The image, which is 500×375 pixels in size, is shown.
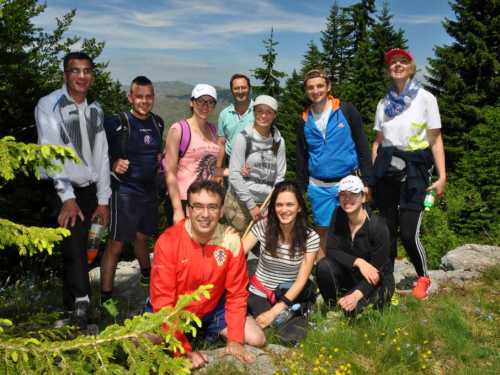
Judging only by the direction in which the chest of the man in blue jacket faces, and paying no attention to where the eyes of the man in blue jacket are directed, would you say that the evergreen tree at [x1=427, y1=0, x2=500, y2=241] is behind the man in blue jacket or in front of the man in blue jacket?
behind

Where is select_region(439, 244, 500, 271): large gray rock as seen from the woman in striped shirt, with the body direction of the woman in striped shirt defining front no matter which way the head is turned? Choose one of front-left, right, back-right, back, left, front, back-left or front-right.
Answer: back-left

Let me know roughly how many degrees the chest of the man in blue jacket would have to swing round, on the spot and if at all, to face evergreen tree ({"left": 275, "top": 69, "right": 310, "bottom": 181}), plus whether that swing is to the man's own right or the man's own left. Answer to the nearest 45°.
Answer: approximately 180°

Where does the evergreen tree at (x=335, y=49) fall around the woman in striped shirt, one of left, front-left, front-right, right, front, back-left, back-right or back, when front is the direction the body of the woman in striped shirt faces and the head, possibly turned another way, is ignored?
back

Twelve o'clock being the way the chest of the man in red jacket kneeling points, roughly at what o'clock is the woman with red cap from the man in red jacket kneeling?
The woman with red cap is roughly at 8 o'clock from the man in red jacket kneeling.

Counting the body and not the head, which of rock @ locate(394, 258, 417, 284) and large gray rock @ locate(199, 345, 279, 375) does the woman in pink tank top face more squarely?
the large gray rock

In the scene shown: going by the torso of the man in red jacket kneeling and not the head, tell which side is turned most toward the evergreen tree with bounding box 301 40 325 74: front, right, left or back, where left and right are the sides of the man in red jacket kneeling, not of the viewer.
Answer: back

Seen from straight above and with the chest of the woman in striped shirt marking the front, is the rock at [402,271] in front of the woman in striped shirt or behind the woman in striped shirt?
behind

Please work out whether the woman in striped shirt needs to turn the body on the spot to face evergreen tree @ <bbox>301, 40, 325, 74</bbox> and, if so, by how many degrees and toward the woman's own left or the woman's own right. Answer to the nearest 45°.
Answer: approximately 180°
